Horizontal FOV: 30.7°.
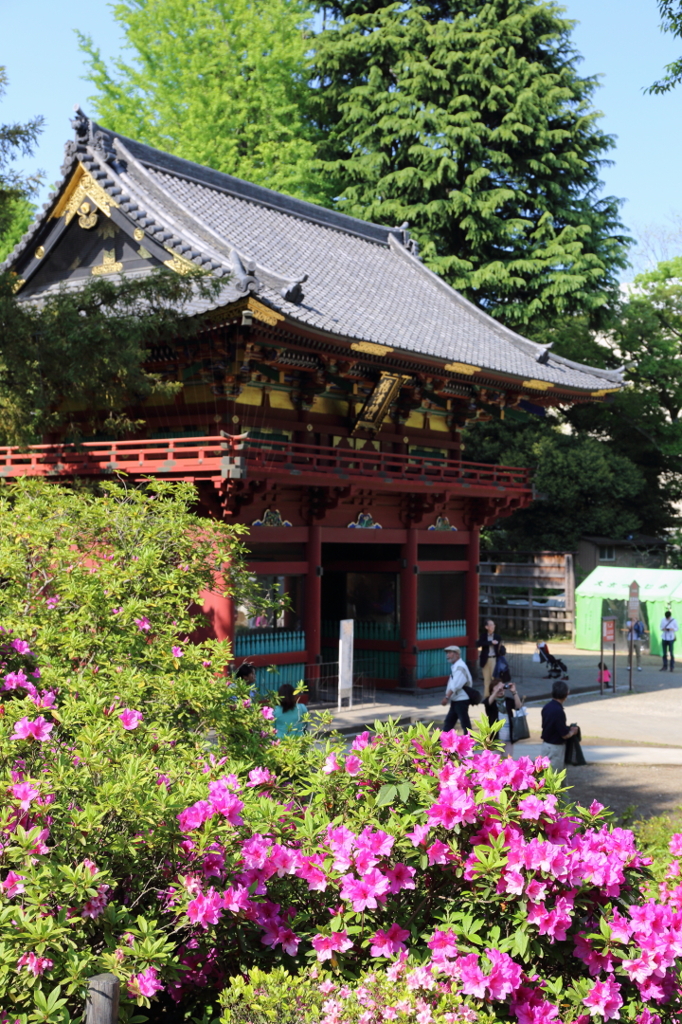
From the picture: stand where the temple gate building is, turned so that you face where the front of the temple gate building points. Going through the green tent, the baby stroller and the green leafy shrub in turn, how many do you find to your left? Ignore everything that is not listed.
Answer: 2

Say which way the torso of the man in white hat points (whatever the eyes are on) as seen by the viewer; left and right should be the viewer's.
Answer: facing to the left of the viewer

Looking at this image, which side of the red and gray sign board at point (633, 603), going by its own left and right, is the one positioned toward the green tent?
back

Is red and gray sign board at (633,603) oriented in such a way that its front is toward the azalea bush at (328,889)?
yes

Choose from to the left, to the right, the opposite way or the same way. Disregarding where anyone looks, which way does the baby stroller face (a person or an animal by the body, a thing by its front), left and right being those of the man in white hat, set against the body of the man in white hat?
the opposite way
